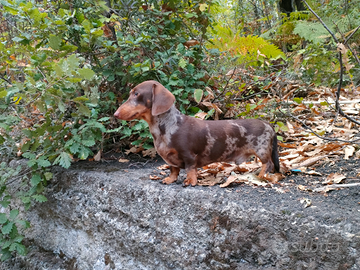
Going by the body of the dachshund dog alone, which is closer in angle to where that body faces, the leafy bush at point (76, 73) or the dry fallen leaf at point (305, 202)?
the leafy bush

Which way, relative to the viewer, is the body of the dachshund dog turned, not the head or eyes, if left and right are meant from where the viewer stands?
facing to the left of the viewer

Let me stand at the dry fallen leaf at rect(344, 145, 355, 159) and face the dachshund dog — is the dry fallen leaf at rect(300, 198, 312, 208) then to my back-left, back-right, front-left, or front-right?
front-left

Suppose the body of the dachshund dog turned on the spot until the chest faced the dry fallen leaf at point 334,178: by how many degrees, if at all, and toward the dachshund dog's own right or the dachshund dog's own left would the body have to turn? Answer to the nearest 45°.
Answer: approximately 180°

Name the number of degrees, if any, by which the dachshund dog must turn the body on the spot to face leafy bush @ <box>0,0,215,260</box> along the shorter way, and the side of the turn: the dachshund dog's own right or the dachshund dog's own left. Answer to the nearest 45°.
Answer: approximately 45° to the dachshund dog's own right

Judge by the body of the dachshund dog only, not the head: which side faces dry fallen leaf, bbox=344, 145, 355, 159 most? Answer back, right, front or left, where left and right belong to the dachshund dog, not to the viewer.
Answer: back

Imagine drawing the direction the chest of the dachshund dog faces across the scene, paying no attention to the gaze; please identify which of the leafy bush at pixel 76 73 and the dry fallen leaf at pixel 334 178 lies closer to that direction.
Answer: the leafy bush
